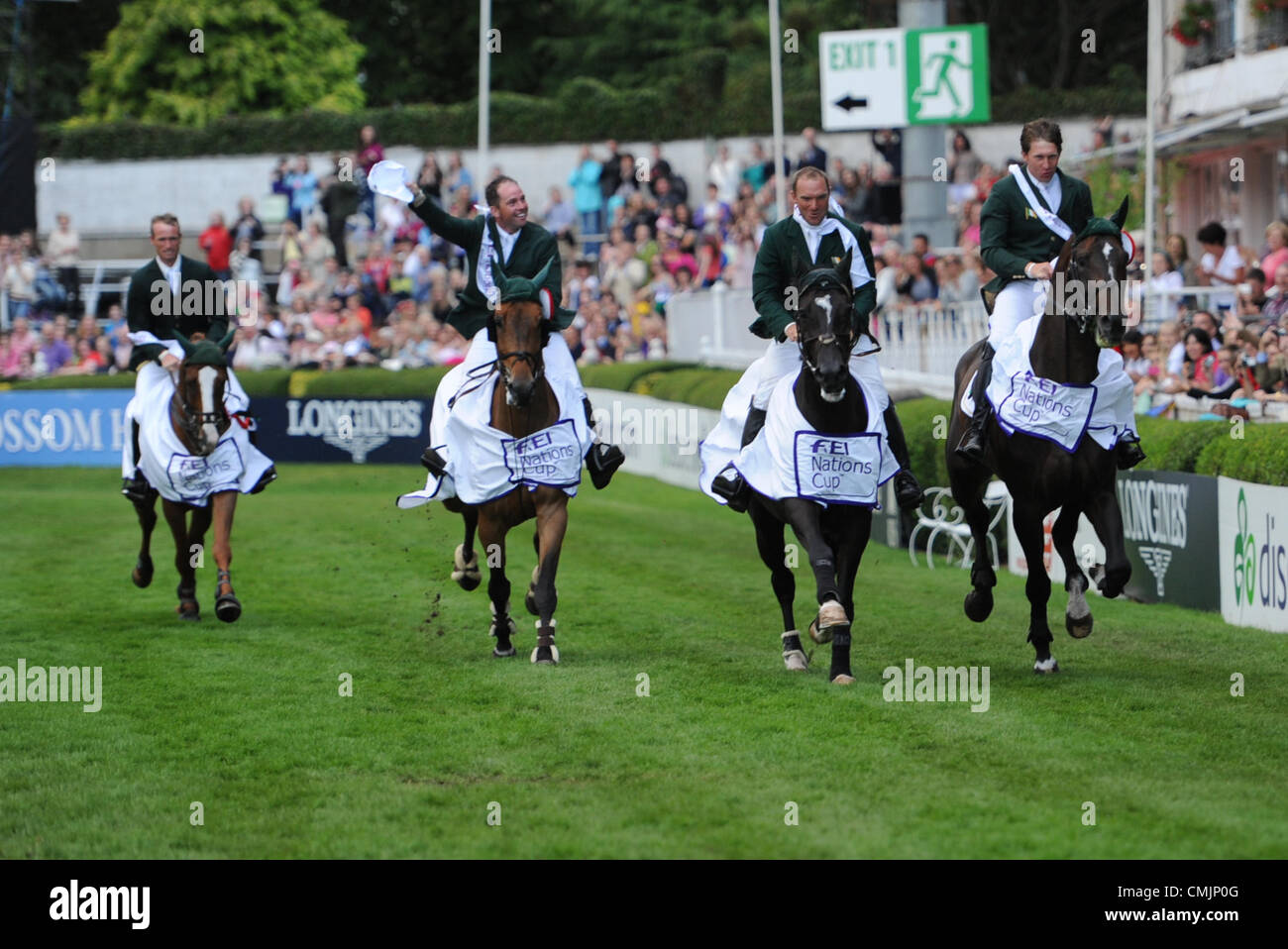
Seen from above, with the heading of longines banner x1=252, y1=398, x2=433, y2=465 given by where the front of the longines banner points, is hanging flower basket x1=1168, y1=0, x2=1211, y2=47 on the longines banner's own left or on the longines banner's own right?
on the longines banner's own left

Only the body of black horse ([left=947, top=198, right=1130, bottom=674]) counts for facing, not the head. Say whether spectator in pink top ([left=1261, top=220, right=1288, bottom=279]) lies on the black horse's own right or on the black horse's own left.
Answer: on the black horse's own left

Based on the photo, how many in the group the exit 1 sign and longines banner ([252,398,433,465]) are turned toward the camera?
2

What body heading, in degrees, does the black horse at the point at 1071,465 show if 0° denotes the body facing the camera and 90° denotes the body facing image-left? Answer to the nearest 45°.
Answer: approximately 315°

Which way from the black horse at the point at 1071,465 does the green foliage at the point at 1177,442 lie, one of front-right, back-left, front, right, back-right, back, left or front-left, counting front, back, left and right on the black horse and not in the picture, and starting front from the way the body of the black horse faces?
back-left

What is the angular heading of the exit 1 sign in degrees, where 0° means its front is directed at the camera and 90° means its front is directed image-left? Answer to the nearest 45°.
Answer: approximately 0°

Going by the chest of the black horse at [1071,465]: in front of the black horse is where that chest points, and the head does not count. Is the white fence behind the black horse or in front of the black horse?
behind

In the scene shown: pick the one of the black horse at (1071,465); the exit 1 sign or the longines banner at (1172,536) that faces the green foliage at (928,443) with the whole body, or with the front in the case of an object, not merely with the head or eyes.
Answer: the exit 1 sign

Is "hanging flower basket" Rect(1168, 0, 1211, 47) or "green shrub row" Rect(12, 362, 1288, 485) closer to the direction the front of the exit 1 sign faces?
the green shrub row

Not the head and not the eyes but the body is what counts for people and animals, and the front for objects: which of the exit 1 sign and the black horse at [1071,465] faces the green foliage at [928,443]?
the exit 1 sign
